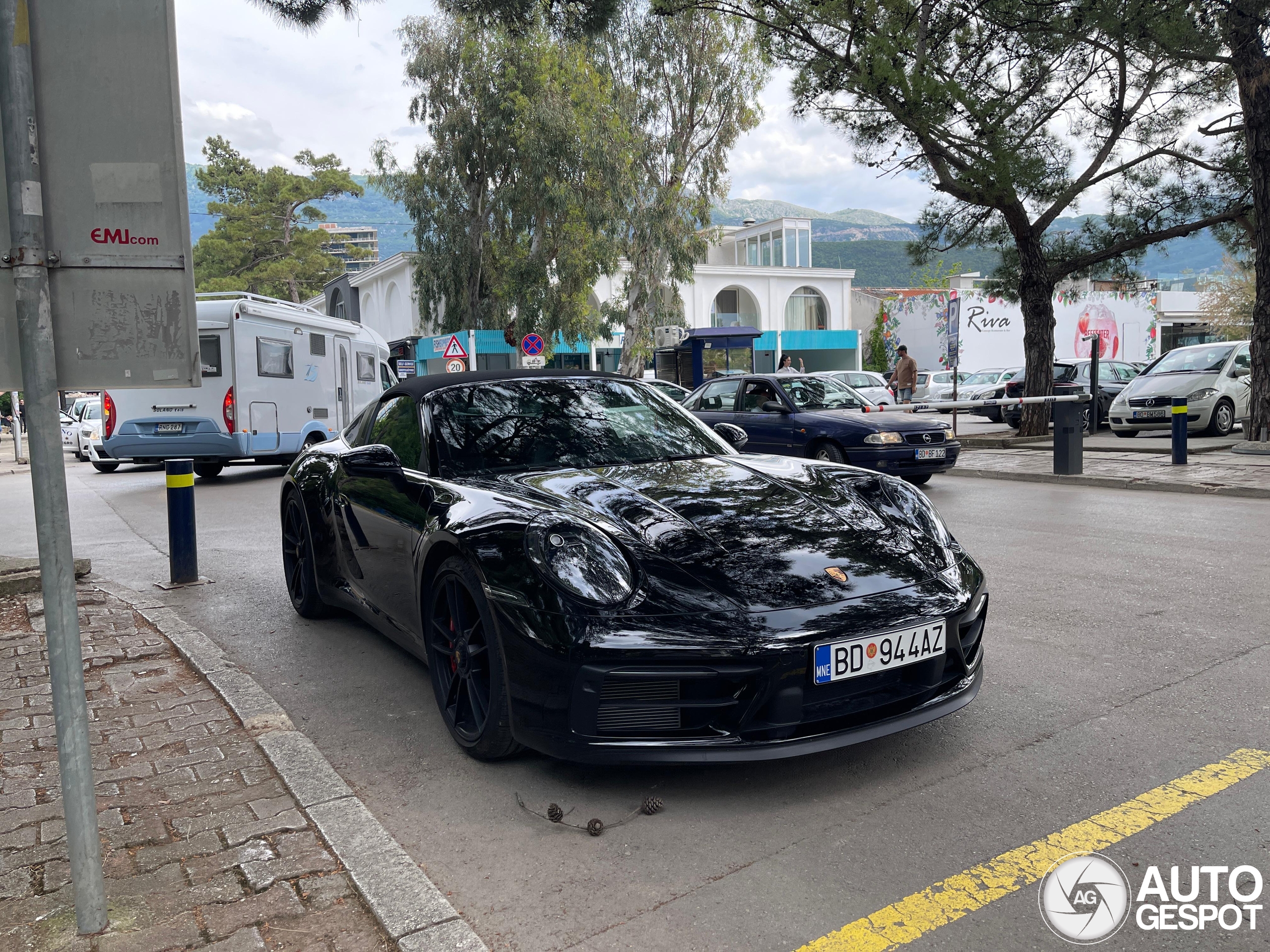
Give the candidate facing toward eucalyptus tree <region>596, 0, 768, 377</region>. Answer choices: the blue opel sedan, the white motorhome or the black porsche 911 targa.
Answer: the white motorhome

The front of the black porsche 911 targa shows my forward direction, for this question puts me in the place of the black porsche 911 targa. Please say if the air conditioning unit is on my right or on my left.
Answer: on my left

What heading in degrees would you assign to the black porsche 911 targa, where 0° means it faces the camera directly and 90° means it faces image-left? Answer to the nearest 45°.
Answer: approximately 315°

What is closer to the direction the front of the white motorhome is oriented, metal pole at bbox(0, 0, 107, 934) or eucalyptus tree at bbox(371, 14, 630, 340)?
the eucalyptus tree

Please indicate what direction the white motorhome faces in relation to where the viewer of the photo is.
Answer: facing away from the viewer and to the right of the viewer

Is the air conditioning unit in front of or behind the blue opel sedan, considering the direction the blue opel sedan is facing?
behind

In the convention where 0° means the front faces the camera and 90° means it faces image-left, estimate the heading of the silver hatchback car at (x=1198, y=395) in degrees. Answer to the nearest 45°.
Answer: approximately 45°

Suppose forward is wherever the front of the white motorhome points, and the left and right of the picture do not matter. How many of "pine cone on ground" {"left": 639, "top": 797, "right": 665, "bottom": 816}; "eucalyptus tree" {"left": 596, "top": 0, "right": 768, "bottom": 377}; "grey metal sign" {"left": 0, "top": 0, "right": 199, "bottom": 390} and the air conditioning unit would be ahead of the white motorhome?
2

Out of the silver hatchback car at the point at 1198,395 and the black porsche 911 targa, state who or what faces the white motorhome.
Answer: the silver hatchback car
